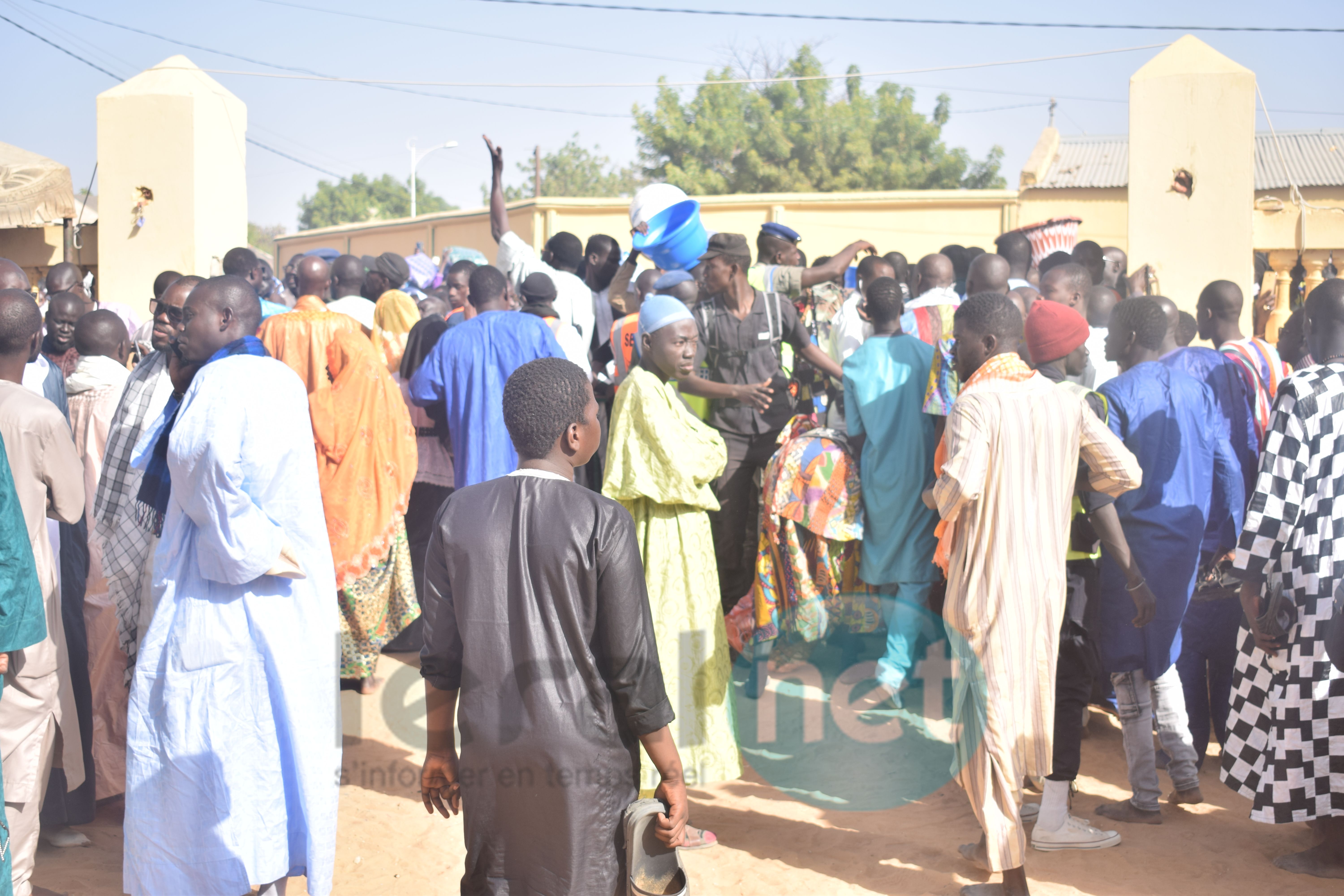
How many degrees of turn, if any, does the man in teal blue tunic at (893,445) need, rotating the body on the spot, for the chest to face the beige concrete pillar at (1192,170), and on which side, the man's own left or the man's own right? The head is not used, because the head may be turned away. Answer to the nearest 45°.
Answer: approximately 45° to the man's own right

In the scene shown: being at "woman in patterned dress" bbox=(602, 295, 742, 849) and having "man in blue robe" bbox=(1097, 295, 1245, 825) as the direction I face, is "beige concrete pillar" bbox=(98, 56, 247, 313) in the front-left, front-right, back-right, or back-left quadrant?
back-left

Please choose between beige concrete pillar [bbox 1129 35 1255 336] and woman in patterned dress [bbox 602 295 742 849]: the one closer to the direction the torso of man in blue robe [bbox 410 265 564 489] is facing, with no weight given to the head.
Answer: the beige concrete pillar

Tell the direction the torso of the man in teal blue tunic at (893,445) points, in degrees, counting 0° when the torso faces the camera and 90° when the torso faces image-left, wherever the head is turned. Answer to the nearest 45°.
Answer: approximately 180°

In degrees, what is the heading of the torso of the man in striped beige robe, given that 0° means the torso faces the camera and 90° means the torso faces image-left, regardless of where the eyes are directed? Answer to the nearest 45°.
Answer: approximately 135°

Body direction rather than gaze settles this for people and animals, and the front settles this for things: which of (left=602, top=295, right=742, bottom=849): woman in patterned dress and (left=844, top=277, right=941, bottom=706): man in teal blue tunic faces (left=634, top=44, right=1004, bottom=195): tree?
the man in teal blue tunic

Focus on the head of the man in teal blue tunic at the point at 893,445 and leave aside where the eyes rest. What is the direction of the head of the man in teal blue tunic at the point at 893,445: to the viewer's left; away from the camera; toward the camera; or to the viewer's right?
away from the camera

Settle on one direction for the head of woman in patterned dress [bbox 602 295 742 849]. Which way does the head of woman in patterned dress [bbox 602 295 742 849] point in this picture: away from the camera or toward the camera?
toward the camera

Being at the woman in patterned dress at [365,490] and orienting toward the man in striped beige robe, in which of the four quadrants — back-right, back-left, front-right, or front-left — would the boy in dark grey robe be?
front-right

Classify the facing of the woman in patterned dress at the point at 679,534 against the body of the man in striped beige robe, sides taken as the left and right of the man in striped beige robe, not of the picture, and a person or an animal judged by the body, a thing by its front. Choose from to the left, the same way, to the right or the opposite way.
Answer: the opposite way

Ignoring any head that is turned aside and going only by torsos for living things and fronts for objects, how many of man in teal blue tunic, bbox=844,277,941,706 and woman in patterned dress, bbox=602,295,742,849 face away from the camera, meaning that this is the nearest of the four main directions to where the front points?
1

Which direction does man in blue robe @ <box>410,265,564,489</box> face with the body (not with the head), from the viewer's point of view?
away from the camera

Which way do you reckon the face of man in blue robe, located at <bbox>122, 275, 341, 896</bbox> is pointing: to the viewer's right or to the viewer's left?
to the viewer's left

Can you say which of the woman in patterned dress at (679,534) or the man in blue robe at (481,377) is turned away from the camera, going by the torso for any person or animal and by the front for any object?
the man in blue robe
